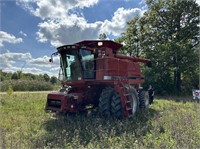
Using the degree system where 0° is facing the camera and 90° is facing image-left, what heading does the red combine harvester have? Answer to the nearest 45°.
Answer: approximately 45°
